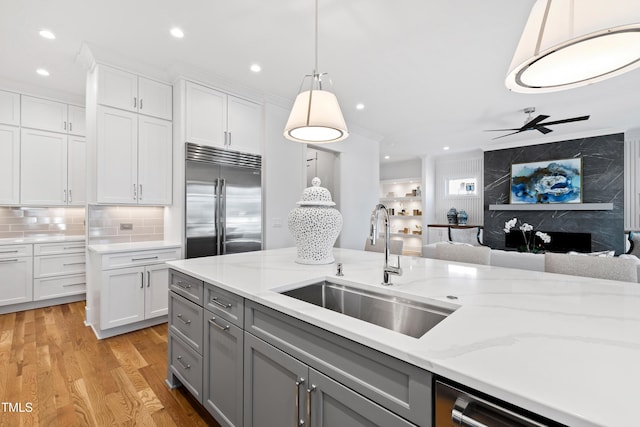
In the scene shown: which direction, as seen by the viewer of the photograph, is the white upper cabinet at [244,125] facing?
facing the viewer and to the right of the viewer

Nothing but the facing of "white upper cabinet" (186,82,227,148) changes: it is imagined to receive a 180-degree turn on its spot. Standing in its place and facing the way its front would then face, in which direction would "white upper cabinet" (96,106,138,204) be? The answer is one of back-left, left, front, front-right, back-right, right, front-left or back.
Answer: front-left

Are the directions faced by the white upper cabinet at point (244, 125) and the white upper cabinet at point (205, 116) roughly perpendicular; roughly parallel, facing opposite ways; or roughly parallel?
roughly parallel

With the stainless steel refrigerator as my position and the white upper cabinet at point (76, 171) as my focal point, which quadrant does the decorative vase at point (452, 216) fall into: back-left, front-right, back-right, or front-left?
back-right

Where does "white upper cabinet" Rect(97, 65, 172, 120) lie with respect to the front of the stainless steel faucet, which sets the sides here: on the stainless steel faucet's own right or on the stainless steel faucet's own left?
on the stainless steel faucet's own right

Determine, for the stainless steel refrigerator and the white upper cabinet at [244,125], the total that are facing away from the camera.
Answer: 0

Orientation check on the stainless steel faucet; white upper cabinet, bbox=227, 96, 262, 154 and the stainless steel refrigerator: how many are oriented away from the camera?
0

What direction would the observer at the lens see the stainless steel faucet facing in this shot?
facing the viewer and to the left of the viewer
